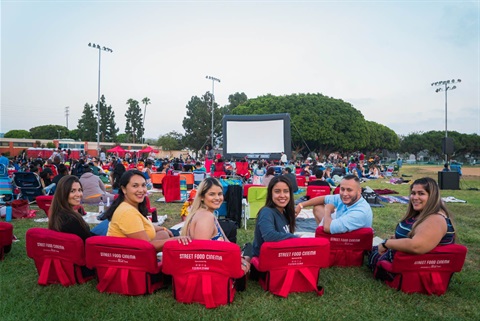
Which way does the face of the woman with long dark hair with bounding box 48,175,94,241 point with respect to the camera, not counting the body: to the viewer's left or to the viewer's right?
to the viewer's right

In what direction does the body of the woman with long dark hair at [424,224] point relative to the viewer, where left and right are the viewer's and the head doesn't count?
facing to the left of the viewer

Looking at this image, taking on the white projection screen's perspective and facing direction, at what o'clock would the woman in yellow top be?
The woman in yellow top is roughly at 12 o'clock from the white projection screen.
